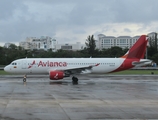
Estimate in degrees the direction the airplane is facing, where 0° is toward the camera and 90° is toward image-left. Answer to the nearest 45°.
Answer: approximately 90°
